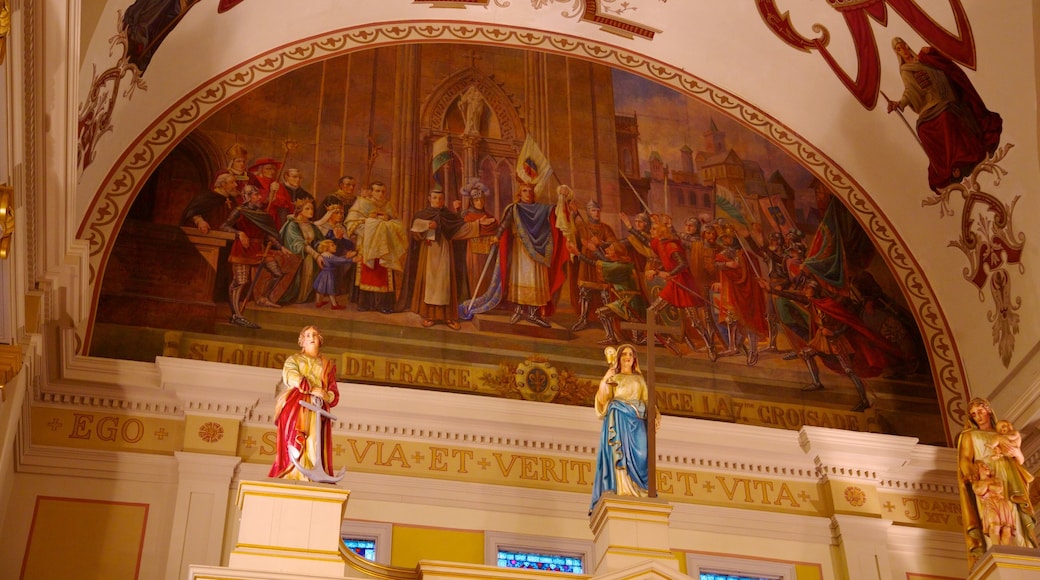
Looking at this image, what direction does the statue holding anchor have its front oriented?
toward the camera

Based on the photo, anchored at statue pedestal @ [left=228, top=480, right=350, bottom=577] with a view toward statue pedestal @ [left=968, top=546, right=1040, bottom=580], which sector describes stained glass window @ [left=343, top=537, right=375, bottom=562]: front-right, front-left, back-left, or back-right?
front-left

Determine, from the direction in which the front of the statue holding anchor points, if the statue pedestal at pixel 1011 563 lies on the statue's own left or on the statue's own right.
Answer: on the statue's own left

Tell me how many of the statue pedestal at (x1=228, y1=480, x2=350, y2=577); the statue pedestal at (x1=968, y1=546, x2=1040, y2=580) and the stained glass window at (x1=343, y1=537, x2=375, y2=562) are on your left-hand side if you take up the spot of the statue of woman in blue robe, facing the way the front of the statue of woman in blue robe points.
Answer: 1

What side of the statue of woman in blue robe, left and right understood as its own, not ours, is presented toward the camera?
front

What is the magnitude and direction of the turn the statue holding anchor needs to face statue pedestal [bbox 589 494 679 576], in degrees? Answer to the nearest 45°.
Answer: approximately 90° to its left

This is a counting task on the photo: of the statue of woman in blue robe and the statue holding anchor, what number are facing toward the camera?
2

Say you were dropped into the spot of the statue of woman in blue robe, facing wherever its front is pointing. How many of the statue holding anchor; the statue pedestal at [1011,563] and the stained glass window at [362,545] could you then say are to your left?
1

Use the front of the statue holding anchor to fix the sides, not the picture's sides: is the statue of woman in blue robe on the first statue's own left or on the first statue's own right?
on the first statue's own left

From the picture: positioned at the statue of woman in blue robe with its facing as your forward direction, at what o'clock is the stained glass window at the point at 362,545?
The stained glass window is roughly at 4 o'clock from the statue of woman in blue robe.

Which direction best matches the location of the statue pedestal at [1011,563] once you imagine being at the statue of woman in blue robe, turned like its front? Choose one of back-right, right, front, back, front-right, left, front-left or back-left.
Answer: left
